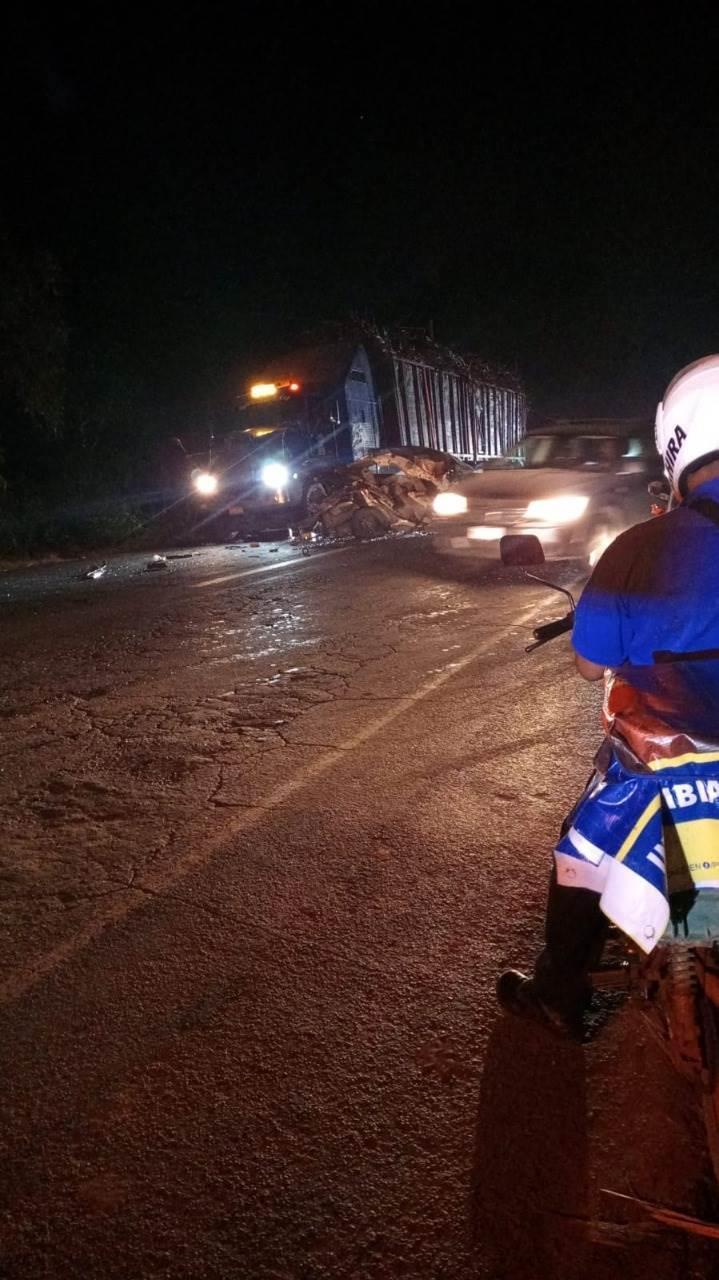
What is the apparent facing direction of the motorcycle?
away from the camera

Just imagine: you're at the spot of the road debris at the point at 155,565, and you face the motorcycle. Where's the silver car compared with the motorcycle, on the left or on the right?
left

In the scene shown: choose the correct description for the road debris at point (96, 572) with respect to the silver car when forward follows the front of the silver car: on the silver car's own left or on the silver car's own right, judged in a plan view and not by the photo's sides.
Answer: on the silver car's own right

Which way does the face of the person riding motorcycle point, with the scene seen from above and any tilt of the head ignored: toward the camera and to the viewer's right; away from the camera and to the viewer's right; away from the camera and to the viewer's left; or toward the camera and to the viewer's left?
away from the camera and to the viewer's left

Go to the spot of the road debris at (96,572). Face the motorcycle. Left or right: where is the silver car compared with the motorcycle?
left

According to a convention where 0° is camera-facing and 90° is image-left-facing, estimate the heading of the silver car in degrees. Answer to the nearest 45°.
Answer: approximately 45°

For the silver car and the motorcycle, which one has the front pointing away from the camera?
the motorcycle

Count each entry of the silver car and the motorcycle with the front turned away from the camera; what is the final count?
1

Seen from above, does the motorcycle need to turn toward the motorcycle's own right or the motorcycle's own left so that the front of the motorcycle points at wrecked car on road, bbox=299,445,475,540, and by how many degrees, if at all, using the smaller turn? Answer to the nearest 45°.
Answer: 0° — it already faces it

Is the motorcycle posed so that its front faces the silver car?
yes

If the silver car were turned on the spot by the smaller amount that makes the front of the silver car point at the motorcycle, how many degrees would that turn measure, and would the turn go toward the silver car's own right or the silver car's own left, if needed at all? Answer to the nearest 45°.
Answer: approximately 45° to the silver car's own left

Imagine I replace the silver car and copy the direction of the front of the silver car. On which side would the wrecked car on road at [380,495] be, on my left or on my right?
on my right
